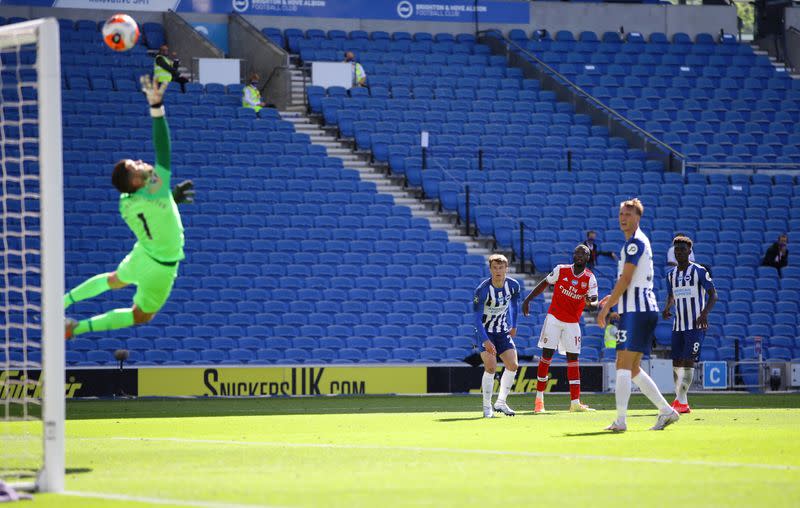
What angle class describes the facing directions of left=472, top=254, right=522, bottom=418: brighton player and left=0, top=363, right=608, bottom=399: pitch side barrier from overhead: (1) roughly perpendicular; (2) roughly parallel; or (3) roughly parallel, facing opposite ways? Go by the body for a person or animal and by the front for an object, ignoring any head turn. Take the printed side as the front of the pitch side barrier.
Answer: roughly parallel

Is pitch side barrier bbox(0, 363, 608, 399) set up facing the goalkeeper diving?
yes

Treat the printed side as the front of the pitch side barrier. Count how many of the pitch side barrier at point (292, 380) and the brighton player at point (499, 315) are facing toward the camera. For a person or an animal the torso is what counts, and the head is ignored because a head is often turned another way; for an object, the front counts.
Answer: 2

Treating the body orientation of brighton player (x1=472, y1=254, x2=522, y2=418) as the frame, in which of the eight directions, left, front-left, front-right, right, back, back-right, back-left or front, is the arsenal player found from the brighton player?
back-left

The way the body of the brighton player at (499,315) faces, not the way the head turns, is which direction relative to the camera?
toward the camera

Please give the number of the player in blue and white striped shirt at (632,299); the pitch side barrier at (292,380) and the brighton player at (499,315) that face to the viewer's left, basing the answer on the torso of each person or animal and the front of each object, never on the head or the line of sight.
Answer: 1

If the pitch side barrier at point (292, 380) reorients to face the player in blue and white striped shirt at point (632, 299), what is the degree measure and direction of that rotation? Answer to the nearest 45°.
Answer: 0° — it already faces them

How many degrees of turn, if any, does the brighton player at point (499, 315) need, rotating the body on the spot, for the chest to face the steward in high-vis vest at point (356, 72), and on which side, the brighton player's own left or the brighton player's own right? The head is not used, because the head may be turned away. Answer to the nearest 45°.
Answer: approximately 180°

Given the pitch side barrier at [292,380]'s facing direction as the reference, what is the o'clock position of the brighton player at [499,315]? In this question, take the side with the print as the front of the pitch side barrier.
The brighton player is roughly at 11 o'clock from the pitch side barrier.

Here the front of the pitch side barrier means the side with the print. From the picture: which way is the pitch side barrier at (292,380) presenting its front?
toward the camera

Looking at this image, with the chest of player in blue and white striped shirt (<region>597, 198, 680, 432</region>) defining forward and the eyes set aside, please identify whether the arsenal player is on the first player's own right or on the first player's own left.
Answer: on the first player's own right

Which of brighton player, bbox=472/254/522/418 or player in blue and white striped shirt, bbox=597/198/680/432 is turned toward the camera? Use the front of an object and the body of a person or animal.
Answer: the brighton player

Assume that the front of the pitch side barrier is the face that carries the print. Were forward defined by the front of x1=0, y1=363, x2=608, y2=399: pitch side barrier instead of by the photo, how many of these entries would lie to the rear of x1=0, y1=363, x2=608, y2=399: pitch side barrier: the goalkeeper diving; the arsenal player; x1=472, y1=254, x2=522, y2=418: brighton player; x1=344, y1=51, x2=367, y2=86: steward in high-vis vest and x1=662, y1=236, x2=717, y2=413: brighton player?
1

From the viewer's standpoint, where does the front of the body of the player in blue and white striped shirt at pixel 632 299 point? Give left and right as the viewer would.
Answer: facing to the left of the viewer

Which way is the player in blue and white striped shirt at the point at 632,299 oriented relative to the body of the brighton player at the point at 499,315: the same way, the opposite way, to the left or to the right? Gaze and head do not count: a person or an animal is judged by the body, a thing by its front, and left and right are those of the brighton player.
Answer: to the right
